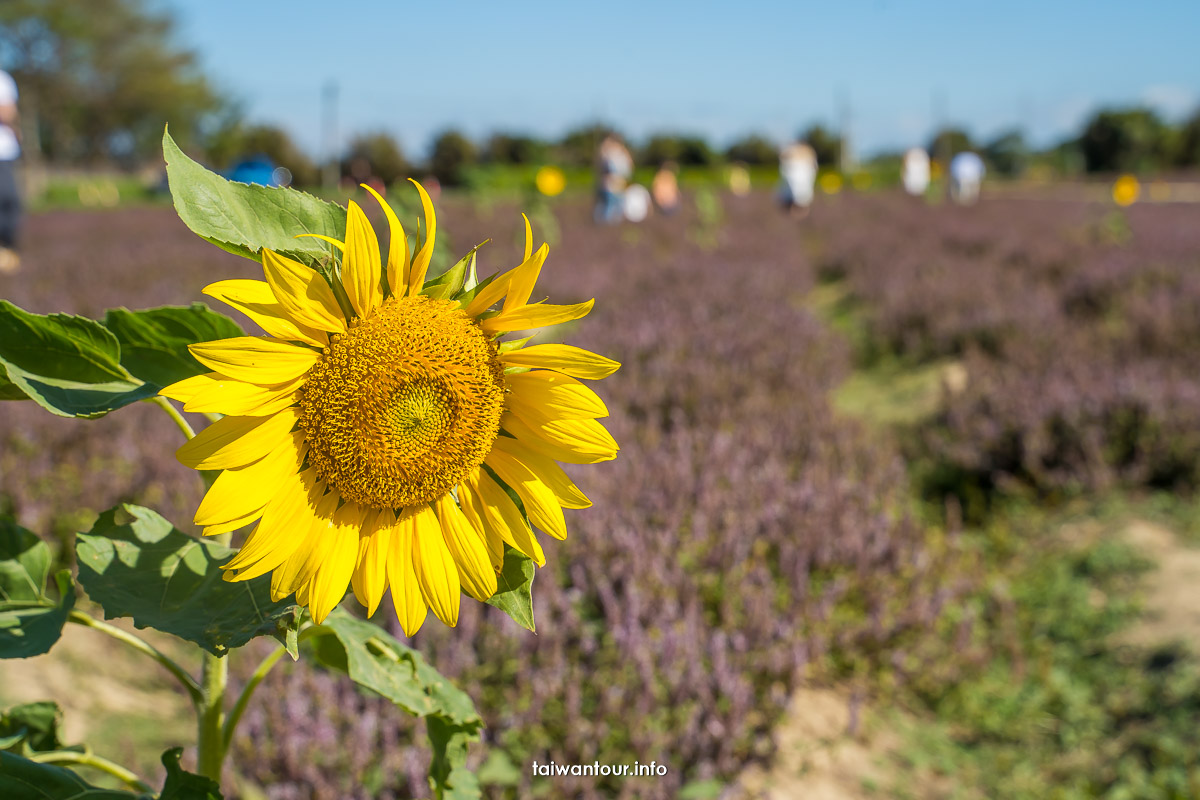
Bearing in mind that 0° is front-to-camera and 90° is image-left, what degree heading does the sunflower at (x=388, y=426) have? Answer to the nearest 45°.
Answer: approximately 0°

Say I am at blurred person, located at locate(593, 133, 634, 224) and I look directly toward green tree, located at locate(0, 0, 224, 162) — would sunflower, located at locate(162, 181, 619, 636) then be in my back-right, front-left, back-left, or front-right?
back-left

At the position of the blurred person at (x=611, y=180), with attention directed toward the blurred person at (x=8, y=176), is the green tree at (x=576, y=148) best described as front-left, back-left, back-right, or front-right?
back-right

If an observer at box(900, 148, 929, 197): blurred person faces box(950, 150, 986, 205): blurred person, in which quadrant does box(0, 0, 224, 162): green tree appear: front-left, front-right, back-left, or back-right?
back-right

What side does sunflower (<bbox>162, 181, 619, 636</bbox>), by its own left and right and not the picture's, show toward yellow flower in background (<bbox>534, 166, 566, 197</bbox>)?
back

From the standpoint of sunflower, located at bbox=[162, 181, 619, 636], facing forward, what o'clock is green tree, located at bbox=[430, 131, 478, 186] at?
The green tree is roughly at 6 o'clock from the sunflower.

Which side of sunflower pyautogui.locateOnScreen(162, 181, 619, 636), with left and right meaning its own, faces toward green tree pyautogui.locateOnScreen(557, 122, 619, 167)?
back

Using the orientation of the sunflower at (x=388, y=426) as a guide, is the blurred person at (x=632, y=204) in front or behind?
behind

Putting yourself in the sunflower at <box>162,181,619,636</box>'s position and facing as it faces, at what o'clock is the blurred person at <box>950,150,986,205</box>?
The blurred person is roughly at 7 o'clock from the sunflower.

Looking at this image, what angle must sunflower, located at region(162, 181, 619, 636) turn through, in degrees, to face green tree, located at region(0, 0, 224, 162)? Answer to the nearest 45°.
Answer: approximately 180°

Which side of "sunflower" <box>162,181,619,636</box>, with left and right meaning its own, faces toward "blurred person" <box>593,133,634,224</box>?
back

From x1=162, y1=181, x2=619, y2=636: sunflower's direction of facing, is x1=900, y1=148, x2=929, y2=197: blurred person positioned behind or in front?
behind
